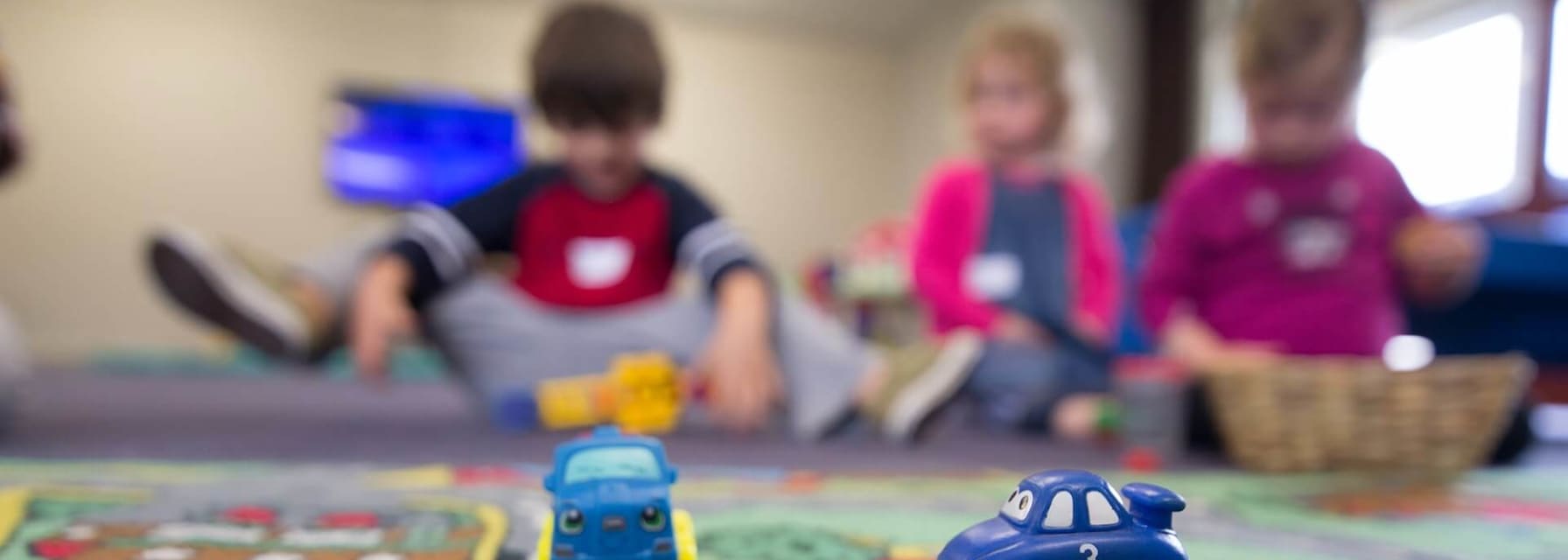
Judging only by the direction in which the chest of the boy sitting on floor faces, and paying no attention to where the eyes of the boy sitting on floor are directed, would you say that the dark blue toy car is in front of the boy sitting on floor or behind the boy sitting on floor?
in front

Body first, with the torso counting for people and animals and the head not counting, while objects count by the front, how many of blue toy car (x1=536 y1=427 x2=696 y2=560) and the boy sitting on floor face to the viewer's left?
0

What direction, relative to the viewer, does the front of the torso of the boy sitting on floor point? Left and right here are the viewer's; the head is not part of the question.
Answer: facing the viewer

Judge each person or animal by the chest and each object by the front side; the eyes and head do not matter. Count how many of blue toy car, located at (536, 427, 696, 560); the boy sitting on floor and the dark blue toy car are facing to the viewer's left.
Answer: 1

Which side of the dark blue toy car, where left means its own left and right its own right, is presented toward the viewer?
left

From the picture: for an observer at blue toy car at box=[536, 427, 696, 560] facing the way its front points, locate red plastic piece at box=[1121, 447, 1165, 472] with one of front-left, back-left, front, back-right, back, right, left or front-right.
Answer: back-left

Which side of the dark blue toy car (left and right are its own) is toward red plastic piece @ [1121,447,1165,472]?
right

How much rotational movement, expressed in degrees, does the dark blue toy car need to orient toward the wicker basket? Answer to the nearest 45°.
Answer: approximately 135° to its right

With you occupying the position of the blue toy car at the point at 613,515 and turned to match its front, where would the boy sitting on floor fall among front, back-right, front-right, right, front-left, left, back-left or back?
back
